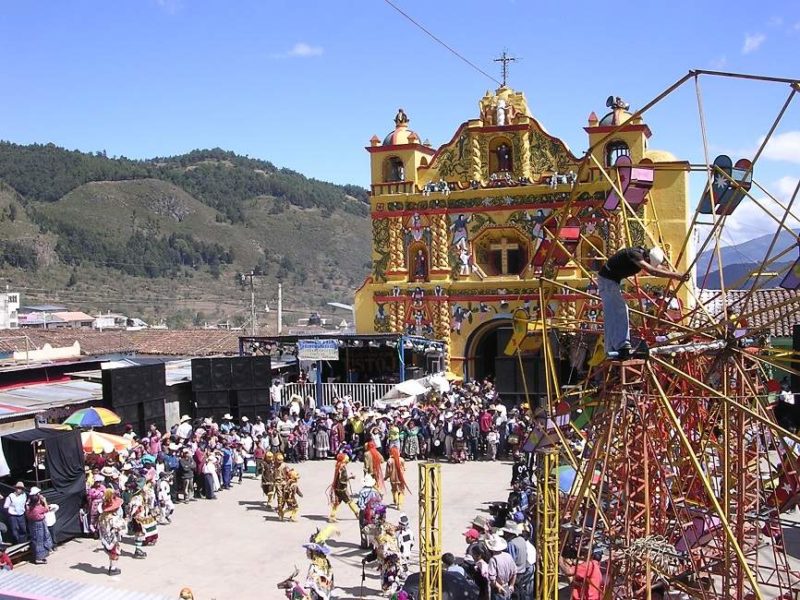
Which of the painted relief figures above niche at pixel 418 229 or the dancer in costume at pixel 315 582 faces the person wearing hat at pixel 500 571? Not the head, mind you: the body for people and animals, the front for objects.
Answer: the painted relief figures above niche

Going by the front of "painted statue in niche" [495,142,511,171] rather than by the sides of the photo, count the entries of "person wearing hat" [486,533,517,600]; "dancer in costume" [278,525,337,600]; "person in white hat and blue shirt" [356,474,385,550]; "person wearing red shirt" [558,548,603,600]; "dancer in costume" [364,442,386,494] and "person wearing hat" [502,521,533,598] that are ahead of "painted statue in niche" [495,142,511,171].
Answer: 6

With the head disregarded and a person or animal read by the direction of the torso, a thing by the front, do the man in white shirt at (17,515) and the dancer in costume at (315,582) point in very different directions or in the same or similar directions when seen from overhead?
very different directions

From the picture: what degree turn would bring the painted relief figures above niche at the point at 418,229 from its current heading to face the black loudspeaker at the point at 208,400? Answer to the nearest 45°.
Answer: approximately 45° to its right

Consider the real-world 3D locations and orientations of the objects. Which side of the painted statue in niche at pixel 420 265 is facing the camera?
front

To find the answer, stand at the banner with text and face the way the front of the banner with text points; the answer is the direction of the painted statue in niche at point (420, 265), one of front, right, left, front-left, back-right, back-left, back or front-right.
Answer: back-left

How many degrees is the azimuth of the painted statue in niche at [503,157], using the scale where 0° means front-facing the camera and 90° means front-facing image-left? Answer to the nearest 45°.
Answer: approximately 0°

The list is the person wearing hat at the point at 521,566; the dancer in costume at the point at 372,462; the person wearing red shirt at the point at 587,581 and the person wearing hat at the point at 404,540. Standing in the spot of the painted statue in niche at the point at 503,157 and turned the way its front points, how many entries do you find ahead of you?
4

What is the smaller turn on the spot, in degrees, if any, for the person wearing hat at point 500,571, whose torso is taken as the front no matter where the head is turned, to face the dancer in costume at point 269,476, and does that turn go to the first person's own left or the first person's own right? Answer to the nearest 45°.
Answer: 0° — they already face them

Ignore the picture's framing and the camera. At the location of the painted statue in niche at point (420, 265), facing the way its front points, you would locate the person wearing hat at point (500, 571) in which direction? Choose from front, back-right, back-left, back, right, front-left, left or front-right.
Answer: front
